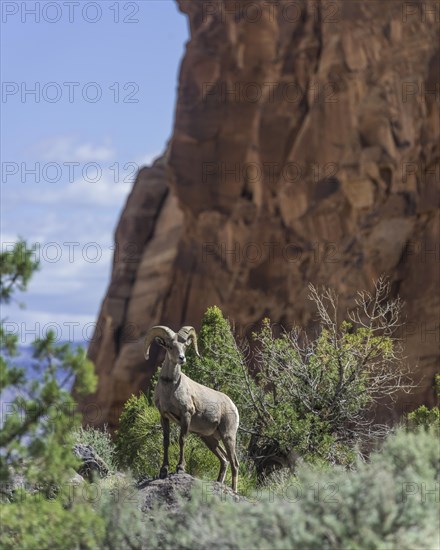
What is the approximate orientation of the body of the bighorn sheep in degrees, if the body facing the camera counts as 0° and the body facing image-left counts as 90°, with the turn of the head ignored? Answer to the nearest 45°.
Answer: approximately 45°
